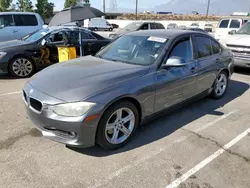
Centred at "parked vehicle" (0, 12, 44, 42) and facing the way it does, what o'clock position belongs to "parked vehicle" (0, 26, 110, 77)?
"parked vehicle" (0, 26, 110, 77) is roughly at 9 o'clock from "parked vehicle" (0, 12, 44, 42).

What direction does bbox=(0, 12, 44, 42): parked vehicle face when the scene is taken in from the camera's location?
facing to the left of the viewer

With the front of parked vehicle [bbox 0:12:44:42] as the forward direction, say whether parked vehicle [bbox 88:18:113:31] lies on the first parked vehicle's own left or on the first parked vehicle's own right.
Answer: on the first parked vehicle's own right

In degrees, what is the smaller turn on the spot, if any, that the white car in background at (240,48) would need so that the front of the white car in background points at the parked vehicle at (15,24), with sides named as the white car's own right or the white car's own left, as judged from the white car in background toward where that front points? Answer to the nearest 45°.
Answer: approximately 45° to the white car's own right

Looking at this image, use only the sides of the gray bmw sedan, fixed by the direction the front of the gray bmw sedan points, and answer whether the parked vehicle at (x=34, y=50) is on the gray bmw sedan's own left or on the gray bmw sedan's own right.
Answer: on the gray bmw sedan's own right

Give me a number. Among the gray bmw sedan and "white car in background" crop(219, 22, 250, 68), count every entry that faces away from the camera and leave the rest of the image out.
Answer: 0

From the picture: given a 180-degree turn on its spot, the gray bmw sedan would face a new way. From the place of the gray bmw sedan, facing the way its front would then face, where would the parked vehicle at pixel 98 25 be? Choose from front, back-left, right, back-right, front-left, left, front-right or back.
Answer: front-left

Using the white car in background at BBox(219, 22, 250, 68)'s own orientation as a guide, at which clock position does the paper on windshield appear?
The paper on windshield is roughly at 11 o'clock from the white car in background.

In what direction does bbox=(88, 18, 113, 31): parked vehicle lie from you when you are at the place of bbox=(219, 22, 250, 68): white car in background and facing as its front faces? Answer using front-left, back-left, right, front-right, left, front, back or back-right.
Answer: right

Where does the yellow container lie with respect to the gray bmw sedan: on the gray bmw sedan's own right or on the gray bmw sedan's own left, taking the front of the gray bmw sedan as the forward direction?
on the gray bmw sedan's own right

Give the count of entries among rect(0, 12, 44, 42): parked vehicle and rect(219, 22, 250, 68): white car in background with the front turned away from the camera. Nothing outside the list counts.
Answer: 0

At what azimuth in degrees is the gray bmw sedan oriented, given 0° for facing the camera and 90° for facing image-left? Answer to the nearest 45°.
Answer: approximately 45°
